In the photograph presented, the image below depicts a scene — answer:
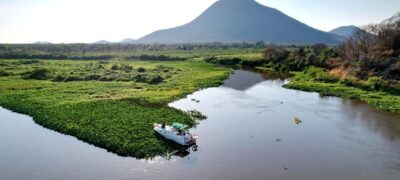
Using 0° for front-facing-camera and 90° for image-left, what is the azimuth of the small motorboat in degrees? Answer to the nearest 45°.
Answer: approximately 135°
